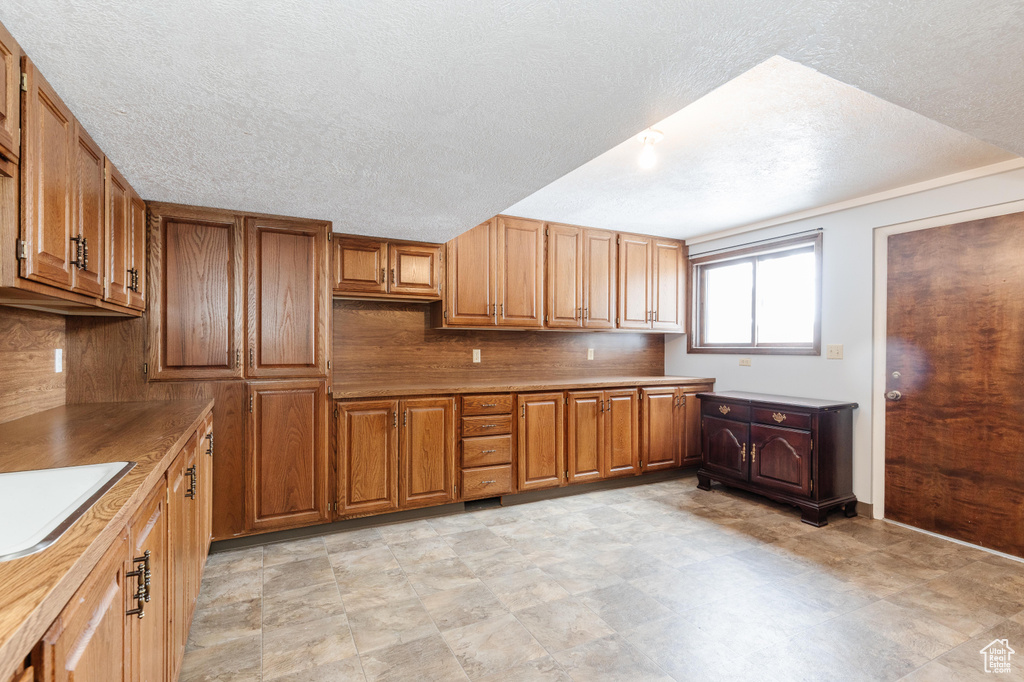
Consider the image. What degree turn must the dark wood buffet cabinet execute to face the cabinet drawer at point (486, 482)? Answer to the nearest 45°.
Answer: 0° — it already faces it

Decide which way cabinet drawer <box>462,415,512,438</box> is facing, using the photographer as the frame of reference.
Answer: facing the viewer and to the right of the viewer

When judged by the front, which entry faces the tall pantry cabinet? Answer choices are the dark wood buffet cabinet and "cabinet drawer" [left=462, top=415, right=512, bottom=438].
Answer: the dark wood buffet cabinet

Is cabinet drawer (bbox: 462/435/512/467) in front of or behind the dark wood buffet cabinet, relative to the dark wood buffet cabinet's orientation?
in front

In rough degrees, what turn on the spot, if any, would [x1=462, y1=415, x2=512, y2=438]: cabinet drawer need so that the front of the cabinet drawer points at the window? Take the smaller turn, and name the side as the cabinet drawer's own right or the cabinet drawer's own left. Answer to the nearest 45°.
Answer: approximately 45° to the cabinet drawer's own left

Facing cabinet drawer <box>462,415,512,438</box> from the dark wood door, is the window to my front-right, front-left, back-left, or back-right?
front-right

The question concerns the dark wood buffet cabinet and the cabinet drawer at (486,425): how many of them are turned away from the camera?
0

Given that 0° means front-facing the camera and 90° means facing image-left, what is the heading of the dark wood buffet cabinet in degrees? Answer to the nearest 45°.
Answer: approximately 45°

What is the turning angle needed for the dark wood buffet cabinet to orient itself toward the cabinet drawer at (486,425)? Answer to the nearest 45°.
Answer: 0° — it already faces it

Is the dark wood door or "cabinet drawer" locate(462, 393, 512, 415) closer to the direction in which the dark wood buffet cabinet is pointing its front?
the cabinet drawer
